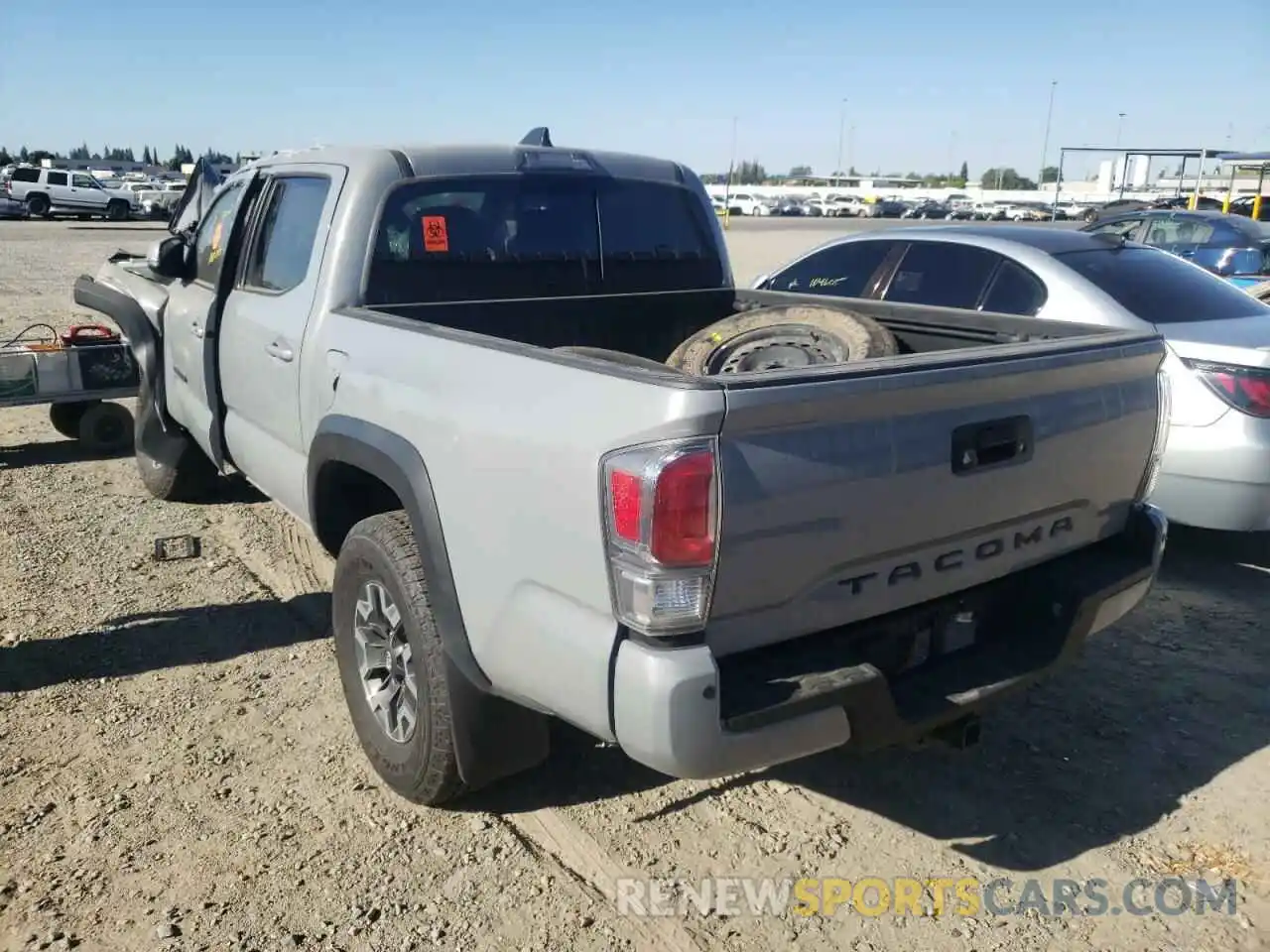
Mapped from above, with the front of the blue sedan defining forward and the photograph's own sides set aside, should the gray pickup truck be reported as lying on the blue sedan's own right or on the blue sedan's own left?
on the blue sedan's own left

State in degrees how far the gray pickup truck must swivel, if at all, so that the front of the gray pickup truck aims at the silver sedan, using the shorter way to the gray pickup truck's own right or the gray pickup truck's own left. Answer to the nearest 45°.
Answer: approximately 90° to the gray pickup truck's own right

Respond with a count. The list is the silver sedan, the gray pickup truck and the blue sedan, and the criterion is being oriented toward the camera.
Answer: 0

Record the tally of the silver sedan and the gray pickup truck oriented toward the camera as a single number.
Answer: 0

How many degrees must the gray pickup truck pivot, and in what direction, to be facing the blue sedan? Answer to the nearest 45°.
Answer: approximately 90° to its right

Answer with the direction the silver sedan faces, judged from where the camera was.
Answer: facing away from the viewer and to the left of the viewer

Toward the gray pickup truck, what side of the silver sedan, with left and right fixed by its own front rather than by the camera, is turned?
left

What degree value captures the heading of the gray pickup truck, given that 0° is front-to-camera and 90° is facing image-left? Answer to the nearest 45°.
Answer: approximately 135°

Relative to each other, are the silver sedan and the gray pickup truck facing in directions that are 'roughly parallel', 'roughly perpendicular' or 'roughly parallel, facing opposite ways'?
roughly parallel

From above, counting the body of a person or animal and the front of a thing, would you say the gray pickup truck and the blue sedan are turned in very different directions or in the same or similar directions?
same or similar directions

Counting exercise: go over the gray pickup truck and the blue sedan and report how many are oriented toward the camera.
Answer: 0

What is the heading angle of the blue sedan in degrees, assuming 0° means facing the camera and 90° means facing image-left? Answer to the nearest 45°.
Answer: approximately 135°

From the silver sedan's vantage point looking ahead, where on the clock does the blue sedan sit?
The blue sedan is roughly at 2 o'clock from the silver sedan.

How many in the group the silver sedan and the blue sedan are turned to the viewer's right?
0

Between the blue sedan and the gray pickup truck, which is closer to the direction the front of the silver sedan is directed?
the blue sedan
